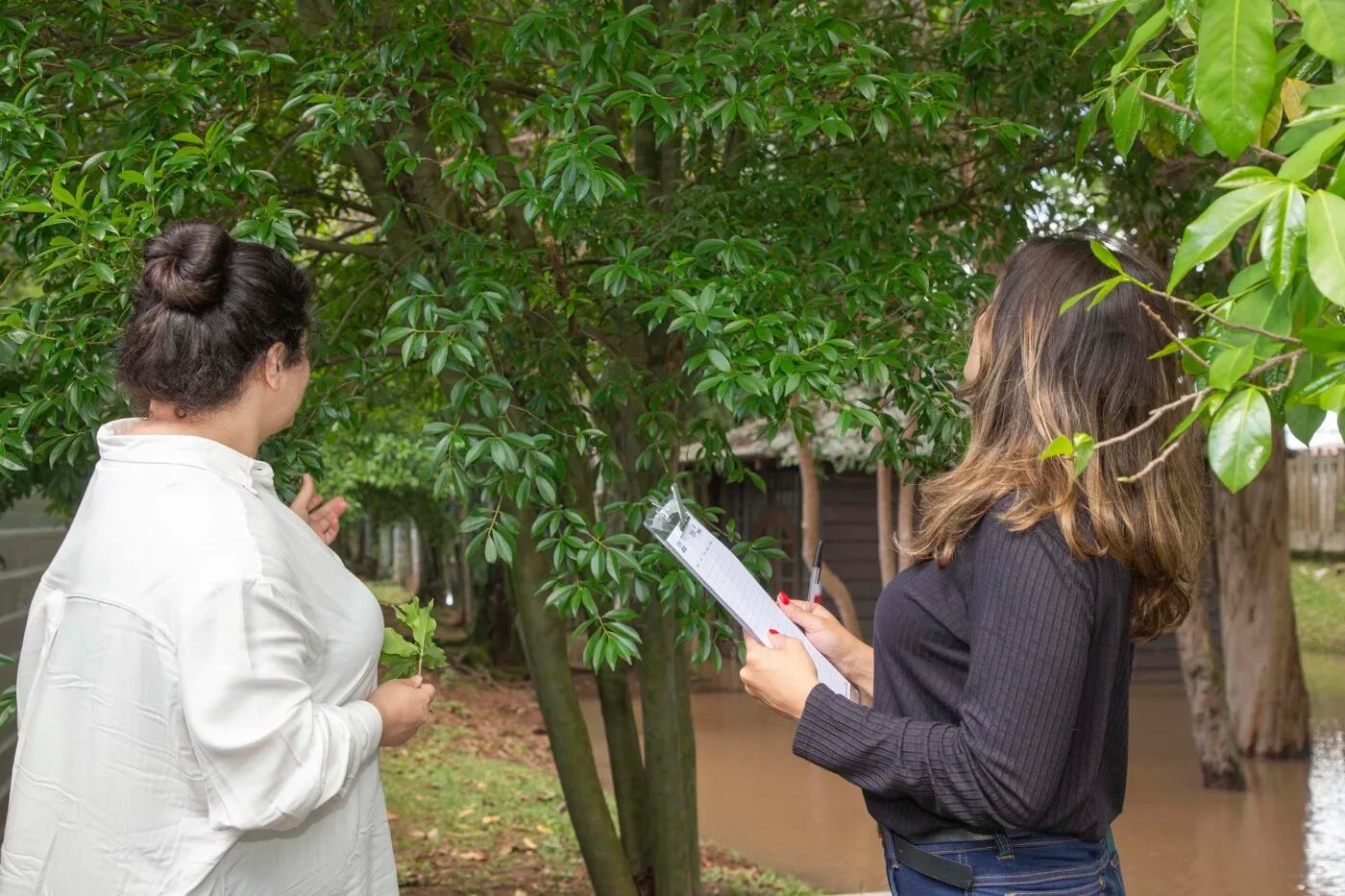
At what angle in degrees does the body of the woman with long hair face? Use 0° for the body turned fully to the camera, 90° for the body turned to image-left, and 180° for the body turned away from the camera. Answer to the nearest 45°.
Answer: approximately 90°

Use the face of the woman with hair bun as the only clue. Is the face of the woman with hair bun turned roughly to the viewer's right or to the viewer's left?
to the viewer's right

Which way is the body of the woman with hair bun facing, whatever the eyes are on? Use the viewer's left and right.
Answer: facing away from the viewer and to the right of the viewer

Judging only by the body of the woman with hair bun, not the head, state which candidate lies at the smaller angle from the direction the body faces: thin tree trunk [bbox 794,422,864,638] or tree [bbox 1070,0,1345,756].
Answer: the thin tree trunk

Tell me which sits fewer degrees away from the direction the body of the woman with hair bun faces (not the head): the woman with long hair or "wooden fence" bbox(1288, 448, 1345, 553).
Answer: the wooden fence

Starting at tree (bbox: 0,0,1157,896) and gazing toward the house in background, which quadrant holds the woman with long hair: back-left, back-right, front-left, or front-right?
back-right

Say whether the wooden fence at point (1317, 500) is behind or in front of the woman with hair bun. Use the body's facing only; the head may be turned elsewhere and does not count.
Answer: in front

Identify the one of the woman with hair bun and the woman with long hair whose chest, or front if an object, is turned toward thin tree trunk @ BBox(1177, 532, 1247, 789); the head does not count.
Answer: the woman with hair bun

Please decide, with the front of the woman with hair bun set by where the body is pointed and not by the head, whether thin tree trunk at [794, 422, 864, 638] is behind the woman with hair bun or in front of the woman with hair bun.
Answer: in front

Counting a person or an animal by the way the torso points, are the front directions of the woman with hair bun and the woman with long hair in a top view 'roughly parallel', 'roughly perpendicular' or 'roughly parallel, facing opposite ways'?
roughly perpendicular

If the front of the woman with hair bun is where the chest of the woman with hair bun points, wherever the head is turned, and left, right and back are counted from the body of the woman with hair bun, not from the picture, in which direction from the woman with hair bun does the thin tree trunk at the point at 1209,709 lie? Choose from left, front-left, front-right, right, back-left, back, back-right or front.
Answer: front

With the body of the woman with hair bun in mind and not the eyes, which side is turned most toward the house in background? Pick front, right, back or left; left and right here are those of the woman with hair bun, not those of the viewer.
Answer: front
